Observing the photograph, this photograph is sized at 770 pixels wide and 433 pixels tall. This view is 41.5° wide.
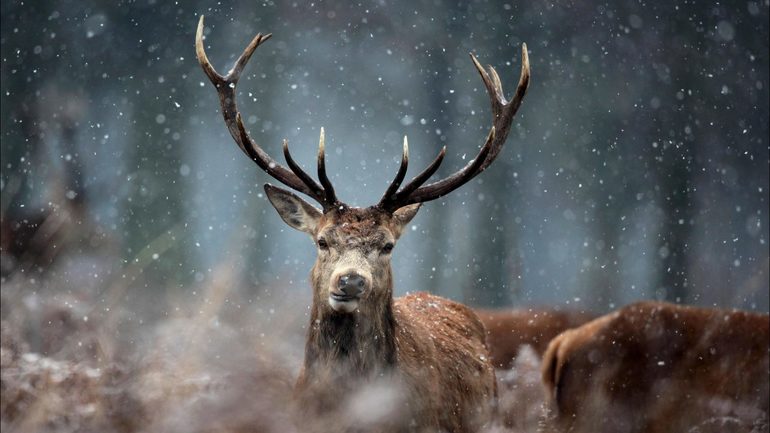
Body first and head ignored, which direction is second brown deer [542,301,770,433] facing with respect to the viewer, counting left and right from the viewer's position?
facing to the right of the viewer

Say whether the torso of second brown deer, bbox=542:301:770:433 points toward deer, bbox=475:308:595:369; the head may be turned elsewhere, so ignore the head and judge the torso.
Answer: no

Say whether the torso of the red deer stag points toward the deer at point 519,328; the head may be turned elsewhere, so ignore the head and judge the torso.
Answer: no

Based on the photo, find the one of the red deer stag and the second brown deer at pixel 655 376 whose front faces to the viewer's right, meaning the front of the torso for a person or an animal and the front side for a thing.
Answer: the second brown deer

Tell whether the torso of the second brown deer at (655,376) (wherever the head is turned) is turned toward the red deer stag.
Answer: no

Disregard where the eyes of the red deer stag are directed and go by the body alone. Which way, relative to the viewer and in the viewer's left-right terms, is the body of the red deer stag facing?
facing the viewer and to the left of the viewer
